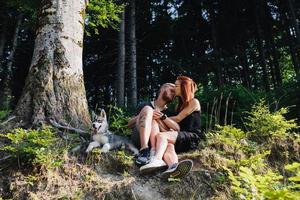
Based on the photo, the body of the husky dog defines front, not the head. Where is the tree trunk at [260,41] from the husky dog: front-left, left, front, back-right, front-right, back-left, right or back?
back

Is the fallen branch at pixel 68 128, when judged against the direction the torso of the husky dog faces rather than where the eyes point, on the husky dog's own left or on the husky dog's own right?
on the husky dog's own right

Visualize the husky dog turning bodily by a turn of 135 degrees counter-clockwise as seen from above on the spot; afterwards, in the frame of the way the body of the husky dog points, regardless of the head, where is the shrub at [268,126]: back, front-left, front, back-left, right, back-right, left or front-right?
front

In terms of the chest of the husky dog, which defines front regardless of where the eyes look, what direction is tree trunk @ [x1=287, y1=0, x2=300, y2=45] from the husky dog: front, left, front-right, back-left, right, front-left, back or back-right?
back

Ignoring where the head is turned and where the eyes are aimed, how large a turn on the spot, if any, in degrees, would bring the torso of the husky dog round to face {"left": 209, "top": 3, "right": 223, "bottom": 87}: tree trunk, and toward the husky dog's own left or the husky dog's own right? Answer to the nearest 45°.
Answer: approximately 180°

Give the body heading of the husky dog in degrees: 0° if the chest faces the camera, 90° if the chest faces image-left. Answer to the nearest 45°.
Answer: approximately 45°

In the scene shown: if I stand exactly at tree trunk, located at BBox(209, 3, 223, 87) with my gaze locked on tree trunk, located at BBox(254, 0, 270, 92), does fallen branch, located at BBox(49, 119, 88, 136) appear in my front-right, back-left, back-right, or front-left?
back-right

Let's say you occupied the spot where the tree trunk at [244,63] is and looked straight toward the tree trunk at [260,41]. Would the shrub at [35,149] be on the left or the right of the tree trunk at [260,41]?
right

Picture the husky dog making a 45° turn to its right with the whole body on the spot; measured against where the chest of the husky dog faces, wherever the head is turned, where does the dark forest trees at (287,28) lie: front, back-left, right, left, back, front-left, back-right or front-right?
back-right

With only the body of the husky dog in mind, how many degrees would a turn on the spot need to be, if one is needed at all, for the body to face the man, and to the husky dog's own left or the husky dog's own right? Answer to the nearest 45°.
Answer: approximately 135° to the husky dog's own left

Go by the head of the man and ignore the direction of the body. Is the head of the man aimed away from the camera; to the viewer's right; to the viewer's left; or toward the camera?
to the viewer's right
